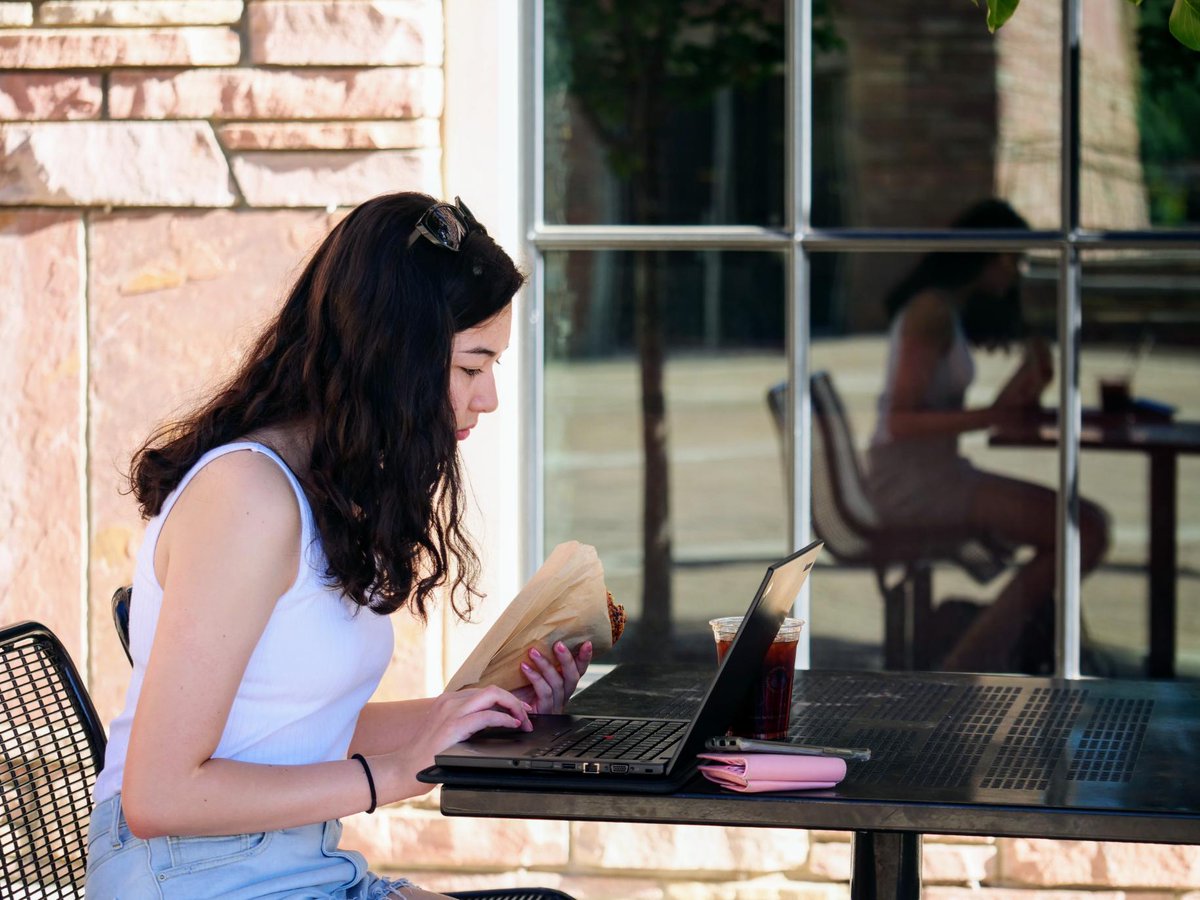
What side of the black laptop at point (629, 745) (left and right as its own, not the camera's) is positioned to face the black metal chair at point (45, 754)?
front

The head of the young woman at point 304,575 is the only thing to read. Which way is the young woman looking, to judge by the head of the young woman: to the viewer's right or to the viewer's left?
to the viewer's right

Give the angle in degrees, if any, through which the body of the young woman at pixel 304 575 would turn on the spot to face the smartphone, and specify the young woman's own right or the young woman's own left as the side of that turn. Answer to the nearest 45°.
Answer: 0° — they already face it

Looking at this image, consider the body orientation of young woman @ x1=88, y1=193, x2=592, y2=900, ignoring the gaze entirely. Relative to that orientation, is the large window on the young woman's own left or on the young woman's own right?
on the young woman's own left

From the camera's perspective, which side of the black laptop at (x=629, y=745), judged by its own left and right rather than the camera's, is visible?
left

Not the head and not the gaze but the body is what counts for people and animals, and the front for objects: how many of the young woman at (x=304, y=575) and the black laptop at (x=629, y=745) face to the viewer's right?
1

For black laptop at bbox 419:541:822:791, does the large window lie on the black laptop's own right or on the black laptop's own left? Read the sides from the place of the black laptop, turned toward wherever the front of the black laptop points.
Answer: on the black laptop's own right

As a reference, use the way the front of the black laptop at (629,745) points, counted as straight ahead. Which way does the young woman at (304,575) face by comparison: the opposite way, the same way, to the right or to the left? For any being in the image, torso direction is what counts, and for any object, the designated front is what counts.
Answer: the opposite way

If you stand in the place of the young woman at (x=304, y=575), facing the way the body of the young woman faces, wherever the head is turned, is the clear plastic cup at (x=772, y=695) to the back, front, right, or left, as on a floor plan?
front

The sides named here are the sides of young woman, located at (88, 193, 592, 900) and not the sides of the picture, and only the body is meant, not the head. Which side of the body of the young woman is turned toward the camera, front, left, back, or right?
right
